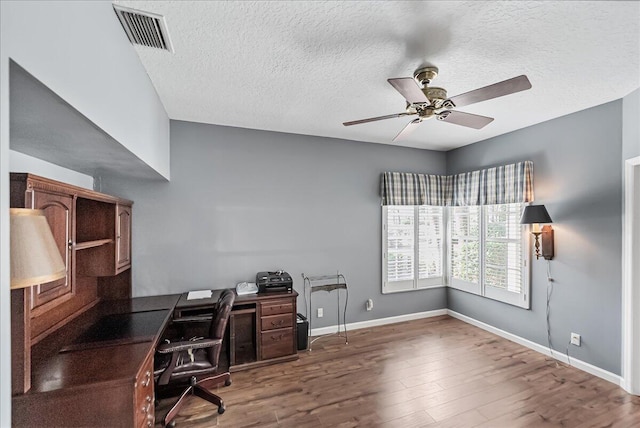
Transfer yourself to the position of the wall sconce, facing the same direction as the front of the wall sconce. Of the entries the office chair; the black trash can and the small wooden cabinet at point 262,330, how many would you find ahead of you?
3

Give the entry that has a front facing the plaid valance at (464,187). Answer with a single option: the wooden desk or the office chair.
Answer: the wooden desk

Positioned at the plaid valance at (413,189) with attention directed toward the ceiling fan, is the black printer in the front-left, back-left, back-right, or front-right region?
front-right

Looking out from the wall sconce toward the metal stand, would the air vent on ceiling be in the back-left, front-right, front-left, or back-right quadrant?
front-left

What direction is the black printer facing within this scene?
toward the camera

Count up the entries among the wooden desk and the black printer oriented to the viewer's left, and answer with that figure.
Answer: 0

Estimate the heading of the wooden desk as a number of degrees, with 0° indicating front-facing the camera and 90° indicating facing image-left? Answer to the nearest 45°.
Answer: approximately 270°

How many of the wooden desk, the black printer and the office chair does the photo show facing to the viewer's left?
1

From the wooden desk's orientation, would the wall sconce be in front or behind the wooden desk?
in front

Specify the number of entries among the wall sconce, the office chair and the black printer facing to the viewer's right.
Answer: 0

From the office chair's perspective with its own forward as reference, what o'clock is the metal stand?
The metal stand is roughly at 5 o'clock from the office chair.

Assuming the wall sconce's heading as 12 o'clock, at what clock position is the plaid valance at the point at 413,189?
The plaid valance is roughly at 2 o'clock from the wall sconce.

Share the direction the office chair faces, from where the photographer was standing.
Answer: facing to the left of the viewer

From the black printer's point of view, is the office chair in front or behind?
in front

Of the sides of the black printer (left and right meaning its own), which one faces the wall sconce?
left

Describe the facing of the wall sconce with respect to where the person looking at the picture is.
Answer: facing the viewer and to the left of the viewer

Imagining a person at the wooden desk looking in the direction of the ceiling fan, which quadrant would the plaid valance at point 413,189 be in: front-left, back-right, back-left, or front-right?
front-left

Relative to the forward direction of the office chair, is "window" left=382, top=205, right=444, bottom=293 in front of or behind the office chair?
behind
